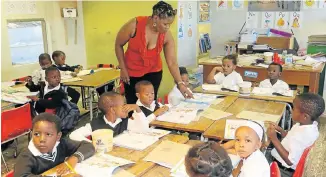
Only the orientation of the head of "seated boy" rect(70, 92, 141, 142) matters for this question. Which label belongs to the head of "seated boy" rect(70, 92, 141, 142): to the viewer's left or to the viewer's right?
to the viewer's right

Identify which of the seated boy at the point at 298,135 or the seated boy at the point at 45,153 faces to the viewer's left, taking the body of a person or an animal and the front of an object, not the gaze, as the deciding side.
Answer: the seated boy at the point at 298,135

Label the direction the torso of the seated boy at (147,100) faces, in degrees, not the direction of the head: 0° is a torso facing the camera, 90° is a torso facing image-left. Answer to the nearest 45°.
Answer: approximately 315°

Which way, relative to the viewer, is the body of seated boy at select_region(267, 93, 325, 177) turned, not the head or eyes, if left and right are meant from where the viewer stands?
facing to the left of the viewer

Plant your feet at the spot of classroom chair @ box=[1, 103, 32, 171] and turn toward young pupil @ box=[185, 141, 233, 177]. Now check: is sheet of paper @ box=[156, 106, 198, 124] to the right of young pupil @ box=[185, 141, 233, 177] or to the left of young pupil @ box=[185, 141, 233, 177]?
left

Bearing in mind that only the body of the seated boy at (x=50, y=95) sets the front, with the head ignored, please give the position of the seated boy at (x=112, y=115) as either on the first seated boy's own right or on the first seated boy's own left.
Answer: on the first seated boy's own left
